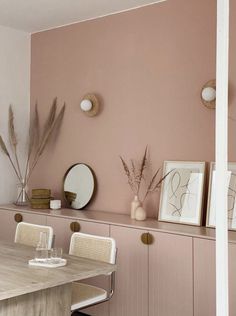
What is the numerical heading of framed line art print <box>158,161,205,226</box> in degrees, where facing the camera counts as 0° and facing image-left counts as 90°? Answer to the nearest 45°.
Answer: approximately 45°

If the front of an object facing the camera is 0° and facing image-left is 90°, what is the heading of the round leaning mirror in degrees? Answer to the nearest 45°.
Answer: approximately 45°

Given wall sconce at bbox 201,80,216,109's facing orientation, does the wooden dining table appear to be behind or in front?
in front

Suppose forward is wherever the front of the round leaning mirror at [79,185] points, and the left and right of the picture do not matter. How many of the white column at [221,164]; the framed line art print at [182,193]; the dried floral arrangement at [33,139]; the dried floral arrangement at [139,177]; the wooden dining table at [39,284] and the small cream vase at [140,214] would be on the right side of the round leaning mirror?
1

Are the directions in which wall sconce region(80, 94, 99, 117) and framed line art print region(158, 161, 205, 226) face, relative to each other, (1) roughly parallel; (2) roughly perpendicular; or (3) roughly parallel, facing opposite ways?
roughly parallel

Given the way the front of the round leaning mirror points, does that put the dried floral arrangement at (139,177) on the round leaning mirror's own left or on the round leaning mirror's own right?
on the round leaning mirror's own left

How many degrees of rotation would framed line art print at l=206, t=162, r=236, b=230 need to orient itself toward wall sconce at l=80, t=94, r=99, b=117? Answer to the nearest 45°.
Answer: approximately 90° to its right

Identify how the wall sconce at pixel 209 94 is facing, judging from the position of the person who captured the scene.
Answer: facing the viewer and to the left of the viewer

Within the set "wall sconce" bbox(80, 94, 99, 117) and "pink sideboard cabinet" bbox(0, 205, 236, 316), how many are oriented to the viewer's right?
0

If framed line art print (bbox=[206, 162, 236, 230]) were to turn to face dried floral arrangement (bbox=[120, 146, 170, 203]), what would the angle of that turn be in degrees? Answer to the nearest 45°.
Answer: approximately 90° to its right

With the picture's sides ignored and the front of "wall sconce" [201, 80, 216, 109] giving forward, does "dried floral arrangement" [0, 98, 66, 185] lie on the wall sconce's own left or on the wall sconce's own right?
on the wall sconce's own right

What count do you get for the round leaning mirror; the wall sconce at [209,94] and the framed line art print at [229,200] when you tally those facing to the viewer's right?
0

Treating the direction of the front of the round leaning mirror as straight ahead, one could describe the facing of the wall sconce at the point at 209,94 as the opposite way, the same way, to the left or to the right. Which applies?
the same way

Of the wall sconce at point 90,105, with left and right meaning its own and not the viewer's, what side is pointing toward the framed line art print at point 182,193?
left

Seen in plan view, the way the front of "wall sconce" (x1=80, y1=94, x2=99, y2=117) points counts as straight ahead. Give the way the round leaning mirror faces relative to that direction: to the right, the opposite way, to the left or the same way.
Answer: the same way

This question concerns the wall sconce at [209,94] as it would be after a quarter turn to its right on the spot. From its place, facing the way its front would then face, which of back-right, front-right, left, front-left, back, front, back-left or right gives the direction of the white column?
back-left

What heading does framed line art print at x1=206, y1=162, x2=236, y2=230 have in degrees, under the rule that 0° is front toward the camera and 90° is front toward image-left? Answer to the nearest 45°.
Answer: approximately 45°

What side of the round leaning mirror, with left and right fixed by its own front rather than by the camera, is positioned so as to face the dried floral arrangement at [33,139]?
right

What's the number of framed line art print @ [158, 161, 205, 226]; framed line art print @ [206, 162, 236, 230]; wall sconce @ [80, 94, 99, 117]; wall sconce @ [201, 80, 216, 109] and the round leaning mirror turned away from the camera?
0
